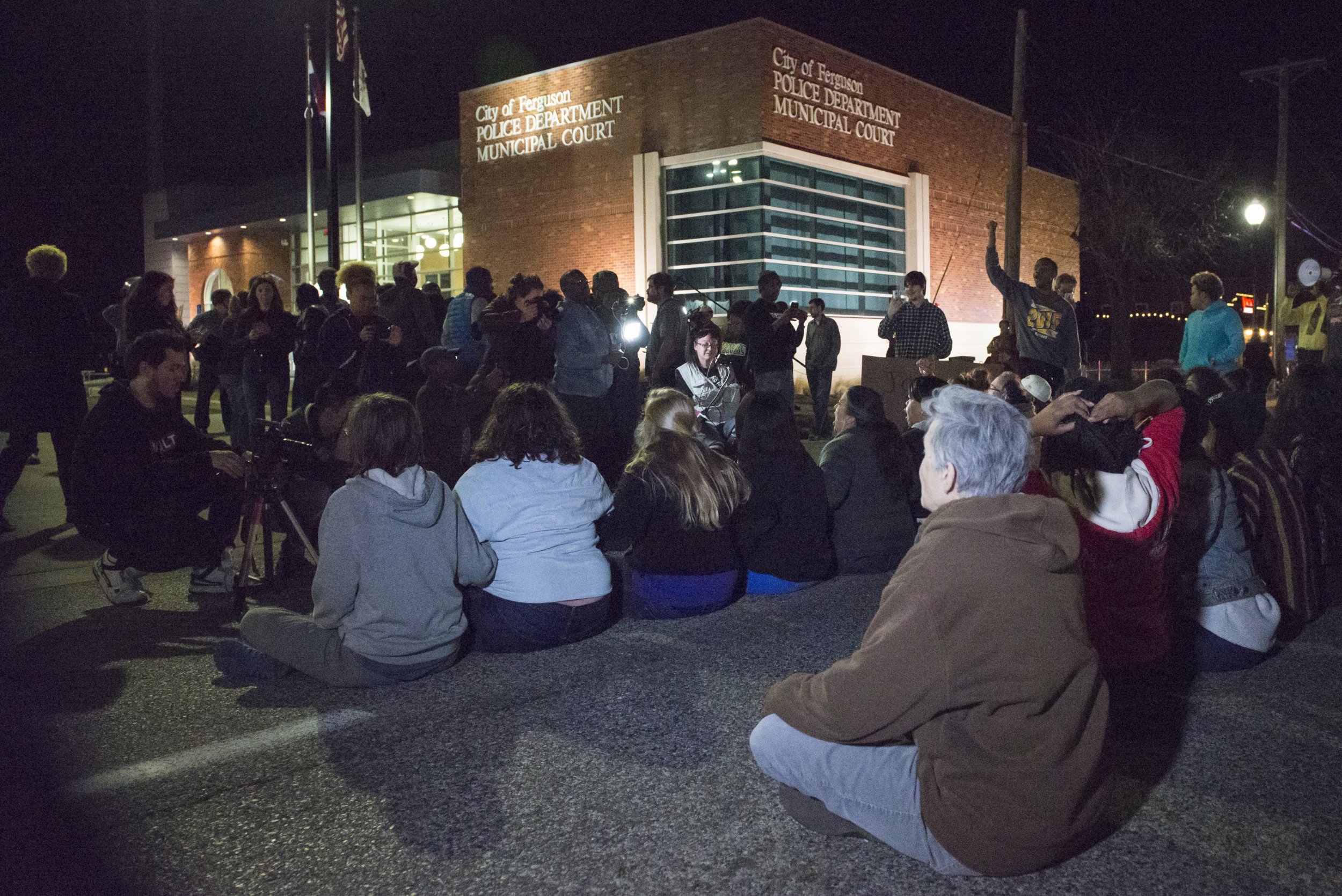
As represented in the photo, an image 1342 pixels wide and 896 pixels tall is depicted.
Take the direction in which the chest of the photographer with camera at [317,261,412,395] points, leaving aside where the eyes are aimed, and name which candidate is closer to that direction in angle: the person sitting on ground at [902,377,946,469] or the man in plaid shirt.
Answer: the person sitting on ground

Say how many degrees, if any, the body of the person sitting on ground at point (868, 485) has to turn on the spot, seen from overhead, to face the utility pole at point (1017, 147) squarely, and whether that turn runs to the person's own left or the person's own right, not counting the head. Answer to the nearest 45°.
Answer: approximately 45° to the person's own right

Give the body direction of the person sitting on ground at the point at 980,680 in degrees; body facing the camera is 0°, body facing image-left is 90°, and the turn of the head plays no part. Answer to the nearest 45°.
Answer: approximately 135°

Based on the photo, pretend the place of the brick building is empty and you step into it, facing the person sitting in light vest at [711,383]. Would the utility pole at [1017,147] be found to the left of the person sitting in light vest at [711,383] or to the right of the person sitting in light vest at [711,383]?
left

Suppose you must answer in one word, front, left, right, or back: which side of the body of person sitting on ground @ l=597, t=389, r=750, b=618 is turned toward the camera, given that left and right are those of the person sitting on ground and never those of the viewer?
back

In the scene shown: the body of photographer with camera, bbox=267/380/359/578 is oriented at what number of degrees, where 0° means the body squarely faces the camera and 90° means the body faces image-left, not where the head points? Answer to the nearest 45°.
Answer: approximately 270°

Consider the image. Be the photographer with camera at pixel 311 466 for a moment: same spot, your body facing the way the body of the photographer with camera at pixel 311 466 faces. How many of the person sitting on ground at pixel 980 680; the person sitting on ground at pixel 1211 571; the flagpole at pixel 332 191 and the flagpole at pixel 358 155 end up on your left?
2

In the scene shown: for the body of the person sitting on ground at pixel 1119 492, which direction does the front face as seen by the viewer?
away from the camera

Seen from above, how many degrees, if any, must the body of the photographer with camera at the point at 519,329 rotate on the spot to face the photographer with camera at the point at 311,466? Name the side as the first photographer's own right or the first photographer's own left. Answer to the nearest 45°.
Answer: approximately 90° to the first photographer's own right

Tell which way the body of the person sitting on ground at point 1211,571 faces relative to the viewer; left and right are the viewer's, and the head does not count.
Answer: facing away from the viewer and to the left of the viewer

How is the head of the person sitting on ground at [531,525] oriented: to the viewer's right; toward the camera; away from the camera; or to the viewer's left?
away from the camera

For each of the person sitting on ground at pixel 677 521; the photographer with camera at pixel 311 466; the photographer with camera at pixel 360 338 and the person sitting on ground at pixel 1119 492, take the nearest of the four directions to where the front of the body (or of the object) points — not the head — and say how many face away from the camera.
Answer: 2

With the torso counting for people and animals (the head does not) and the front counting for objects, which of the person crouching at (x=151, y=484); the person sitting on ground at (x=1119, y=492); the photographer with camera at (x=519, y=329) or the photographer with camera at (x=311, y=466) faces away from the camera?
the person sitting on ground at (x=1119, y=492)

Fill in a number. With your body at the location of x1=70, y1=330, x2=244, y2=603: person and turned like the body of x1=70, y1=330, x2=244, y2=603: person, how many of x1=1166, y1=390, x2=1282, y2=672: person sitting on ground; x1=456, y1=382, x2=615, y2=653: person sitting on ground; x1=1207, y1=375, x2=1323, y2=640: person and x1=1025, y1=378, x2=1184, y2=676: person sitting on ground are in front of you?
4
